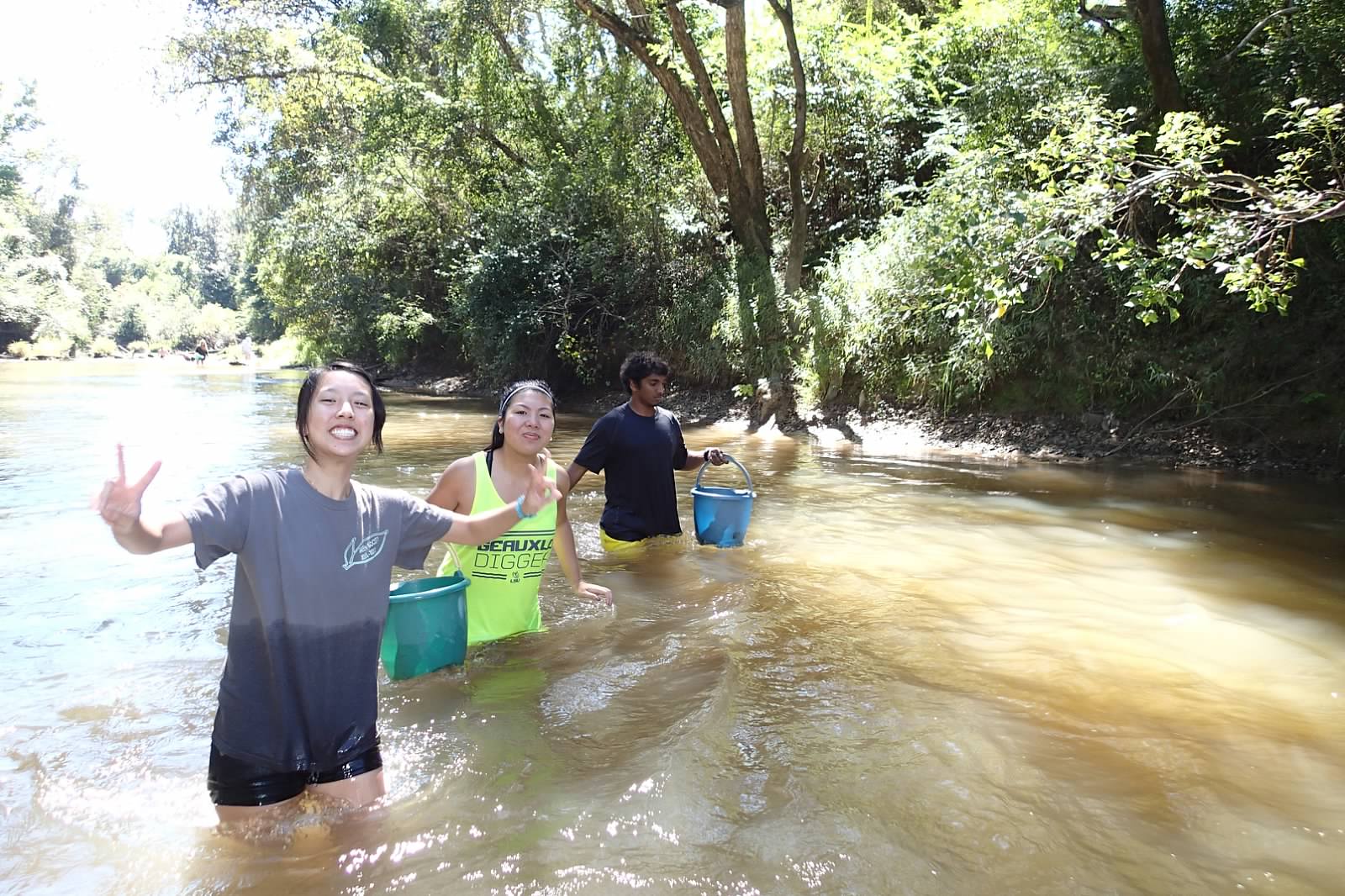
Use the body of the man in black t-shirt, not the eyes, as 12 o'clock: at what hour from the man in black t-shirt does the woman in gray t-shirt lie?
The woman in gray t-shirt is roughly at 2 o'clock from the man in black t-shirt.

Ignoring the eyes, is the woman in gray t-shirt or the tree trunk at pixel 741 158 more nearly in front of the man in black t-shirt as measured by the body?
the woman in gray t-shirt

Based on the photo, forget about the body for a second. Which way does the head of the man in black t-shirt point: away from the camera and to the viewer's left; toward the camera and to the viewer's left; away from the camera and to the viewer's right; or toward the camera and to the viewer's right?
toward the camera and to the viewer's right

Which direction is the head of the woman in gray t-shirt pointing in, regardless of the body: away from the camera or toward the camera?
toward the camera

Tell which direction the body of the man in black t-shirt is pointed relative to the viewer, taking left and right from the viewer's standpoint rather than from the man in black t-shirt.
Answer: facing the viewer and to the right of the viewer

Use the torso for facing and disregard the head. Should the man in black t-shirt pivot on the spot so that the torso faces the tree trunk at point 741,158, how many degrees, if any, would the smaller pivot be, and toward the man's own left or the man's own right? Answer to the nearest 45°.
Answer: approximately 135° to the man's own left

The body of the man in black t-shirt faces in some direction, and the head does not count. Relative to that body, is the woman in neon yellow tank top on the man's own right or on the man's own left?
on the man's own right

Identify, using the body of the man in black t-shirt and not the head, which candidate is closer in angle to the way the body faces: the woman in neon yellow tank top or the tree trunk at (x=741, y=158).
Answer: the woman in neon yellow tank top
